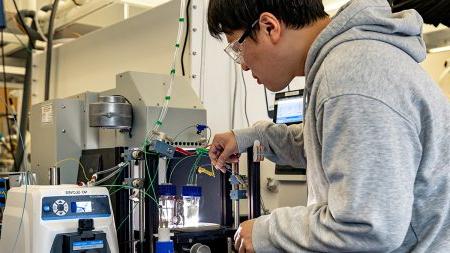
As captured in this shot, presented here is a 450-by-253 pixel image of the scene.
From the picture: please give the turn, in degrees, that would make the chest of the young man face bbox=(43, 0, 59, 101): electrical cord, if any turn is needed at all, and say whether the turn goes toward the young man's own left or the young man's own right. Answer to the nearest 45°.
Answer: approximately 45° to the young man's own right

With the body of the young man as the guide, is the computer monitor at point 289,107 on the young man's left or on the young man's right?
on the young man's right

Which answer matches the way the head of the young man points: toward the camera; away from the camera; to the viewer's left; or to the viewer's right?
to the viewer's left

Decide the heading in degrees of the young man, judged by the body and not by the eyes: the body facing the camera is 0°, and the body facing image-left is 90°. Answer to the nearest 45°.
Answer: approximately 90°
